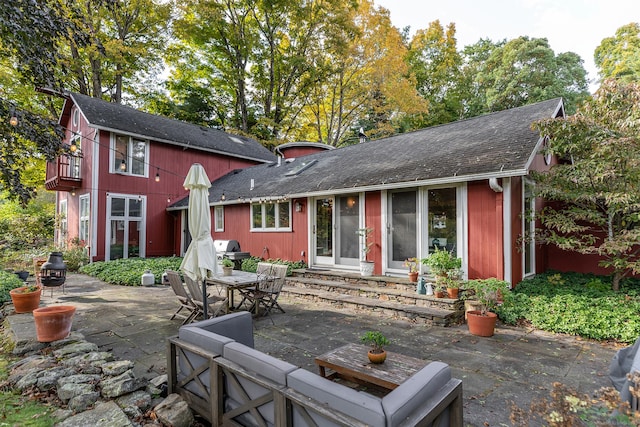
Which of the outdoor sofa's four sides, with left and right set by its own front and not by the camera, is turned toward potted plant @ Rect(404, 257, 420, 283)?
front

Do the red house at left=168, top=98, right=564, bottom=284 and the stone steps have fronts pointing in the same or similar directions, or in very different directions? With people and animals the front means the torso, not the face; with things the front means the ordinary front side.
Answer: same or similar directions

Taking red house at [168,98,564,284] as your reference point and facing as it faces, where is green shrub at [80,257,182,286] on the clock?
The green shrub is roughly at 2 o'clock from the red house.

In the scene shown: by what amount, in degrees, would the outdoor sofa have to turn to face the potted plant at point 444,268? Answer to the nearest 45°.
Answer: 0° — it already faces it

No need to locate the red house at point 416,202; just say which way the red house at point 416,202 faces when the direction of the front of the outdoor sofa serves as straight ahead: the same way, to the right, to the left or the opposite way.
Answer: the opposite way

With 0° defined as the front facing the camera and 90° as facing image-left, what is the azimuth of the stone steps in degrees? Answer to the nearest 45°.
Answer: approximately 45°

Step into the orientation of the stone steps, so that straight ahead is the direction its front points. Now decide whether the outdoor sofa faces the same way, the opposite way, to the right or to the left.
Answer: the opposite way

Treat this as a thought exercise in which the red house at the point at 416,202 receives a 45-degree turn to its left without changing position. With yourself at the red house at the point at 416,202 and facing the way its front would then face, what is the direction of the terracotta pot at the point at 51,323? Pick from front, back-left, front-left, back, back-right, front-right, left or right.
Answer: front-right

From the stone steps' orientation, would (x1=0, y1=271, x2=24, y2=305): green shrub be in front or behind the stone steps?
in front

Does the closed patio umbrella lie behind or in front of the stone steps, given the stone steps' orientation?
in front

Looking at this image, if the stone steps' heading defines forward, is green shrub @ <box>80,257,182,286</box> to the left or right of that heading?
on its right

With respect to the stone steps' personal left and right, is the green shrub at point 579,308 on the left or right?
on its left

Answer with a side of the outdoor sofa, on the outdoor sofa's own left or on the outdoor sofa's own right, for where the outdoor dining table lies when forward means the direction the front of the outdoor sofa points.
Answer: on the outdoor sofa's own left

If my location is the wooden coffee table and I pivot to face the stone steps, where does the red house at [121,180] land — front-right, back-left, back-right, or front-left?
front-left

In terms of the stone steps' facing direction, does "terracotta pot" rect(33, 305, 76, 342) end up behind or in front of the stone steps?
in front

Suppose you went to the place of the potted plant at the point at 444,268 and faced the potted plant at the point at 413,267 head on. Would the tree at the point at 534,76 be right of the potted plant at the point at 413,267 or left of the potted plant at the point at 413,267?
right

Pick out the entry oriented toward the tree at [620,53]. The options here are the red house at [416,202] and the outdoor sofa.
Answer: the outdoor sofa

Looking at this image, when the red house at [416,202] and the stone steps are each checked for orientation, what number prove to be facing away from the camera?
0

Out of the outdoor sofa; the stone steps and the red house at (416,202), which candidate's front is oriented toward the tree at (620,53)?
the outdoor sofa
